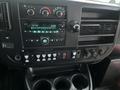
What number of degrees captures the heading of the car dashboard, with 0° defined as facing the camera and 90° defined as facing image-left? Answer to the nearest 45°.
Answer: approximately 0°
